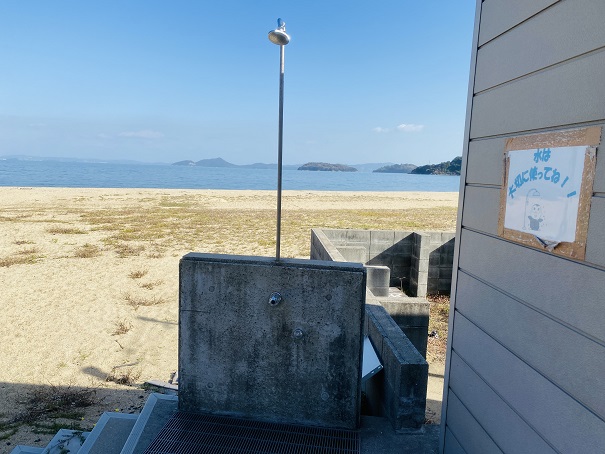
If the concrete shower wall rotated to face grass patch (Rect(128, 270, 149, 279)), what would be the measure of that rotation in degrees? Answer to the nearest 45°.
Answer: approximately 135° to its right

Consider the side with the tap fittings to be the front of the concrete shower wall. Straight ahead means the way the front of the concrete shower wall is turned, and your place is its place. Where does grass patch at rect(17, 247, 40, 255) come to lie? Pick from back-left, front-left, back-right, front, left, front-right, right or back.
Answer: back-right

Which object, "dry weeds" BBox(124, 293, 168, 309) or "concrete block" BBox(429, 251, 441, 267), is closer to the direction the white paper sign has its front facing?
the dry weeds

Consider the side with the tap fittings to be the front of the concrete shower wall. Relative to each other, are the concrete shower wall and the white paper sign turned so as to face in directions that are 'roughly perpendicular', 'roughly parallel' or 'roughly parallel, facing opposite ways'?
roughly perpendicular

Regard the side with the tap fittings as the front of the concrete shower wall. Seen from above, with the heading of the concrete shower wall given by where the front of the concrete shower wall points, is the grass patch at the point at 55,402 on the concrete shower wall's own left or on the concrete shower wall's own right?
on the concrete shower wall's own right

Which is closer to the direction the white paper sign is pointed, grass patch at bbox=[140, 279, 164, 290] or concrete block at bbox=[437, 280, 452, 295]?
the grass patch

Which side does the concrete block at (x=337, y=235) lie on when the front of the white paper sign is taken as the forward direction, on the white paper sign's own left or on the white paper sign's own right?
on the white paper sign's own right

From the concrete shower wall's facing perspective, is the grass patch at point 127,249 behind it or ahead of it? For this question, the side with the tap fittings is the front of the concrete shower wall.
behind

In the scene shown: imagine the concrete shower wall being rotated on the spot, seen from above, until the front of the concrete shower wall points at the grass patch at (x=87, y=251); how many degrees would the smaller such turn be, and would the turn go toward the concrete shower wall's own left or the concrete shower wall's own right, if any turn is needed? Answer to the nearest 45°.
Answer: approximately 135° to the concrete shower wall's own right

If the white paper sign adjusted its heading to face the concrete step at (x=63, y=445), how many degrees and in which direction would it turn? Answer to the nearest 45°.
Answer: approximately 45° to its right

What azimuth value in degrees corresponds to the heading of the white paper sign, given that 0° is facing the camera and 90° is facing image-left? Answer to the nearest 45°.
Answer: approximately 45°

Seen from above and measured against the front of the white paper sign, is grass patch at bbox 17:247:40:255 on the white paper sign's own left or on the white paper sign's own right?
on the white paper sign's own right

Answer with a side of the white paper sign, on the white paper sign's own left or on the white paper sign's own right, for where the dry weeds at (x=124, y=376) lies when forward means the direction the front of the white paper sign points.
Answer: on the white paper sign's own right

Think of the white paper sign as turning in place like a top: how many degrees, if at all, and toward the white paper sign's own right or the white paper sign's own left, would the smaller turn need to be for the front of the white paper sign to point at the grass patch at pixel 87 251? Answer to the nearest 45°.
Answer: approximately 90° to the white paper sign's own right

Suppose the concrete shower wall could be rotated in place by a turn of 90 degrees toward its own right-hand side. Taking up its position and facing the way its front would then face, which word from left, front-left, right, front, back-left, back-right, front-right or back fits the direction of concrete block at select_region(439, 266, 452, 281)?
back-right
